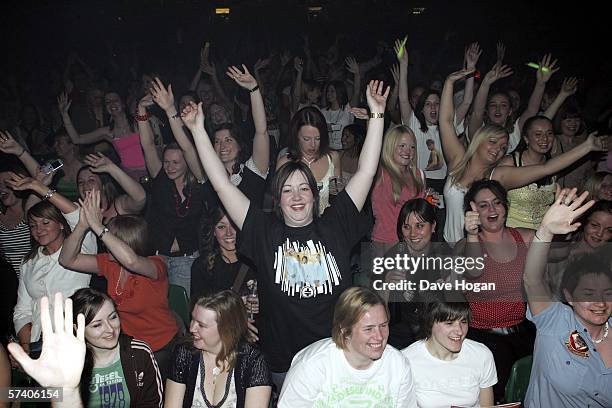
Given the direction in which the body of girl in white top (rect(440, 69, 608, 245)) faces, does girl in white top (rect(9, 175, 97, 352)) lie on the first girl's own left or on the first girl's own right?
on the first girl's own right

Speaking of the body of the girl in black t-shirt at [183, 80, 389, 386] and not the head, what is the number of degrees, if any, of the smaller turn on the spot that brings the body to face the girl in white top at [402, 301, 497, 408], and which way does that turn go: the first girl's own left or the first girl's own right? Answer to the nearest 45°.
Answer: approximately 90° to the first girl's own left

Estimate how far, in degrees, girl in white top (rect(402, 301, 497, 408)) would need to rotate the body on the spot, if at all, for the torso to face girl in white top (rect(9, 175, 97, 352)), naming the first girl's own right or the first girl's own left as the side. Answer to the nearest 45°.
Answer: approximately 90° to the first girl's own right

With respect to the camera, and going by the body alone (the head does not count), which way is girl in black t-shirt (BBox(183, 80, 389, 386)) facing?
toward the camera

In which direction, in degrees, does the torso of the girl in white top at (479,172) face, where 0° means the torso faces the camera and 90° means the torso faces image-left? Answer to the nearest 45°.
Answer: approximately 315°

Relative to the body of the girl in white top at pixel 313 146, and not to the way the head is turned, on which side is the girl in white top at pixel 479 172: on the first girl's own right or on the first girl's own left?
on the first girl's own left

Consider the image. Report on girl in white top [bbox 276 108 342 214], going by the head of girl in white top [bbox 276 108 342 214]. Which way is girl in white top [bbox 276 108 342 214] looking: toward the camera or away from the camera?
toward the camera

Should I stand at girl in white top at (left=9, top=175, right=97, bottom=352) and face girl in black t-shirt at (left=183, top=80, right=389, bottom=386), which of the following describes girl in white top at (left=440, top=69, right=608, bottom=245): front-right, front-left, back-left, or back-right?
front-left

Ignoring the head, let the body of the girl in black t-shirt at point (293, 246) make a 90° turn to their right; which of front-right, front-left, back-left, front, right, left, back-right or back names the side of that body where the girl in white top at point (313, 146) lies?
right

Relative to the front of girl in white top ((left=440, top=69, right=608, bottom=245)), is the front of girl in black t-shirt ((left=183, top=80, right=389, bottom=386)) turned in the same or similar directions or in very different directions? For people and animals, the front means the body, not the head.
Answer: same or similar directions
